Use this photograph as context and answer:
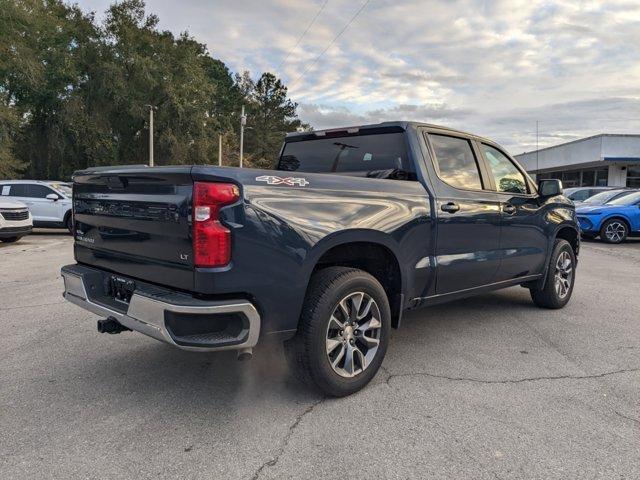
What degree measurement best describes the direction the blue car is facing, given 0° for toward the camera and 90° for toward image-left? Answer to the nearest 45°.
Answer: approximately 45°

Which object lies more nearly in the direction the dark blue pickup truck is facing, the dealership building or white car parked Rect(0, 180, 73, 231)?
the dealership building

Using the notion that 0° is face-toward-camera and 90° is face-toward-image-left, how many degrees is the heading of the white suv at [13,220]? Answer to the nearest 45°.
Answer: approximately 315°

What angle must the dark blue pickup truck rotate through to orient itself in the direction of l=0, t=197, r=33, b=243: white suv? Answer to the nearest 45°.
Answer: approximately 90° to its left

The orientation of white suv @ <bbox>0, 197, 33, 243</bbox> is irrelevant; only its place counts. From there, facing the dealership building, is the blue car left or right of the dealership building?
right

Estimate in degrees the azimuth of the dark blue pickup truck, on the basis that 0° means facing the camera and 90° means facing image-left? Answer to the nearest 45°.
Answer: approximately 225°

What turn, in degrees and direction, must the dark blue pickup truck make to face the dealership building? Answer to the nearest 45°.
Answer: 0° — it already faces it

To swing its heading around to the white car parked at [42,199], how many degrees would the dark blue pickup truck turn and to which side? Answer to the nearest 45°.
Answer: approximately 90° to its left

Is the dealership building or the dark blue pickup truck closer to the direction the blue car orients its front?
the dark blue pickup truck
